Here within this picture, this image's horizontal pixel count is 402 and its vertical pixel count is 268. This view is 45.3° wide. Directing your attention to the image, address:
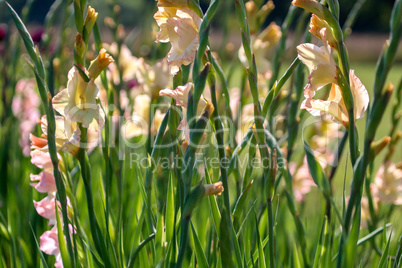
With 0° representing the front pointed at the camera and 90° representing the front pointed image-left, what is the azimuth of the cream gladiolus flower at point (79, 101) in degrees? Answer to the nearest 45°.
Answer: approximately 0°

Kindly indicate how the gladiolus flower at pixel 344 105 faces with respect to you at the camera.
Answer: facing to the left of the viewer
